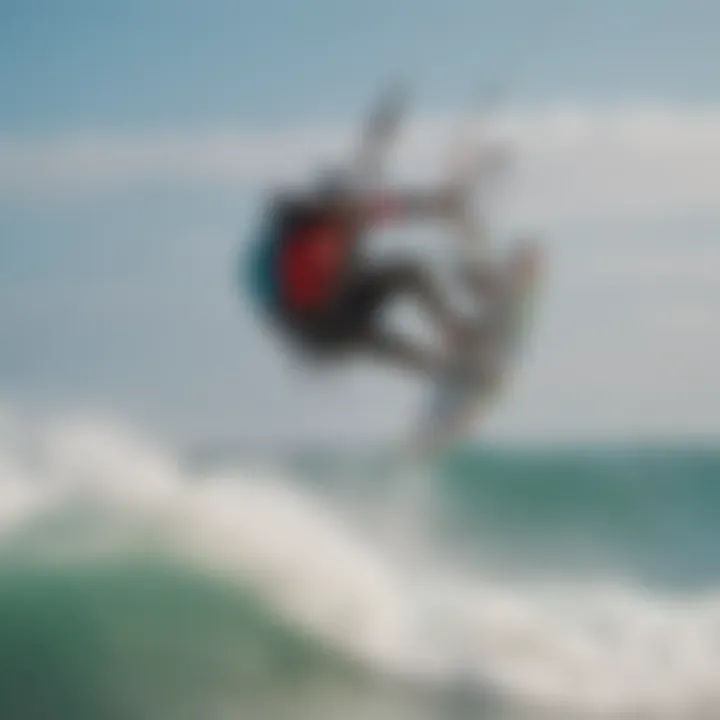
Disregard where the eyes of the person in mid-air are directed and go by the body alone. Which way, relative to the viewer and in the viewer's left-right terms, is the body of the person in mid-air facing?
facing to the right of the viewer
